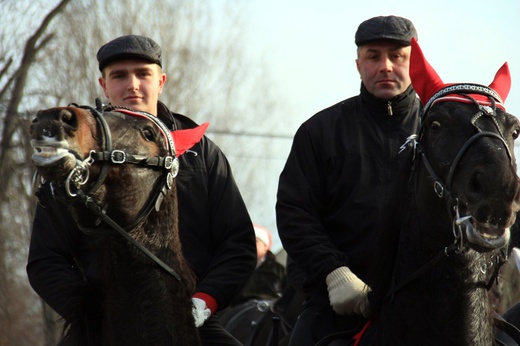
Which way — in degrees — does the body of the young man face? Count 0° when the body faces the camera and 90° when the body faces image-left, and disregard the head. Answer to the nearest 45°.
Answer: approximately 0°

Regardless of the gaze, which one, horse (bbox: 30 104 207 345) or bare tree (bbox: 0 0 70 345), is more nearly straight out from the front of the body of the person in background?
the horse

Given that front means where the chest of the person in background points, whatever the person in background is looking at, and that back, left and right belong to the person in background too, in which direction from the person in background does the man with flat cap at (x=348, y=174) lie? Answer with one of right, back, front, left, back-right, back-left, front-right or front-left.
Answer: front-left

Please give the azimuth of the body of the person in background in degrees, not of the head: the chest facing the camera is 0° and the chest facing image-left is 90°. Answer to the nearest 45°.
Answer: approximately 45°

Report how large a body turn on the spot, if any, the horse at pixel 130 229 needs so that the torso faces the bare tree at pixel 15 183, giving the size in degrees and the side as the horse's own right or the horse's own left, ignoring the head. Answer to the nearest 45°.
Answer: approximately 135° to the horse's own right

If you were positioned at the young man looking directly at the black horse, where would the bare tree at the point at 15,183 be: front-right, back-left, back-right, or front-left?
back-left

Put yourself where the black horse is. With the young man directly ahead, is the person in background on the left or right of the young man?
right

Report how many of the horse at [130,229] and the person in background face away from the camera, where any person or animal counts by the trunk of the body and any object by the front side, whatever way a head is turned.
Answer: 0

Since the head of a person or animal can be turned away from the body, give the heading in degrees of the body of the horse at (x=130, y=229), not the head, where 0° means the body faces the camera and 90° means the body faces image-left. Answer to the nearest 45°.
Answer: approximately 45°

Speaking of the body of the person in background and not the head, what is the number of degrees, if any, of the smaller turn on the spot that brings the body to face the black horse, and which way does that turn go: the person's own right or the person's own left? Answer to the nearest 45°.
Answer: approximately 45° to the person's own left

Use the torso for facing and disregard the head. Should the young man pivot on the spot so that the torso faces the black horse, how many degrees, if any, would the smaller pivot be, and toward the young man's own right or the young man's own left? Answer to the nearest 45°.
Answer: approximately 45° to the young man's own left
